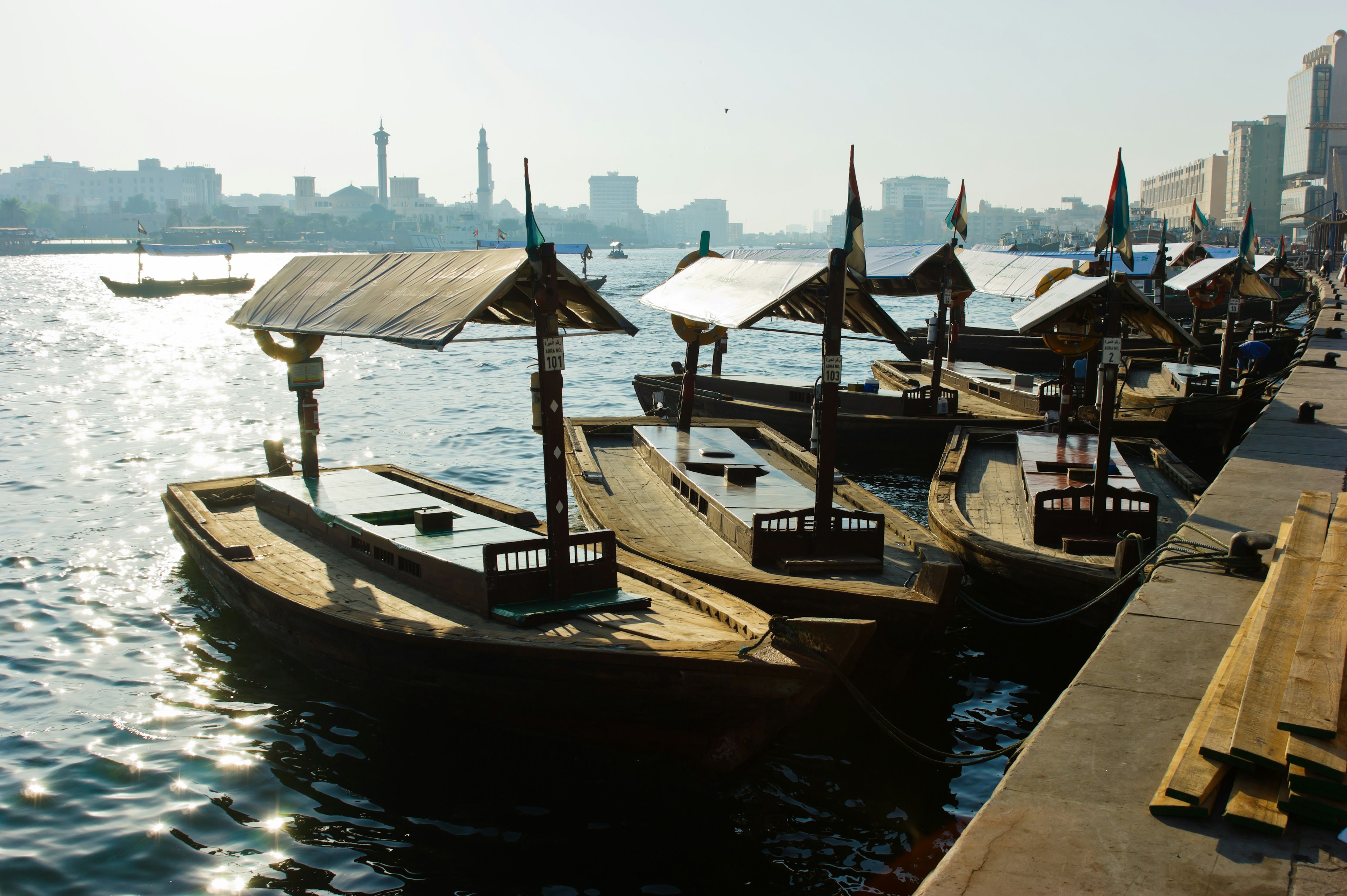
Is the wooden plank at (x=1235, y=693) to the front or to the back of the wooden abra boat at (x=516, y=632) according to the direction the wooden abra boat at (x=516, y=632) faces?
to the front

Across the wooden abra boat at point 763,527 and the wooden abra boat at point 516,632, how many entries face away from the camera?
0

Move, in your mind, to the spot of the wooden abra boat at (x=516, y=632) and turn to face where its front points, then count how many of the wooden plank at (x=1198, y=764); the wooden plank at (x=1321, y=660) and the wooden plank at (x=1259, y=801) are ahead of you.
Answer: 3

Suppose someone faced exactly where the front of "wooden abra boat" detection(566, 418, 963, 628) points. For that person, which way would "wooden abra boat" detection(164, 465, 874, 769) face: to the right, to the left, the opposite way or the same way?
the same way

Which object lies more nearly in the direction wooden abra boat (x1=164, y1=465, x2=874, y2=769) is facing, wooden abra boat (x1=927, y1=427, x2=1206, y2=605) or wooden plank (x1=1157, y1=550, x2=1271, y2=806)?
the wooden plank

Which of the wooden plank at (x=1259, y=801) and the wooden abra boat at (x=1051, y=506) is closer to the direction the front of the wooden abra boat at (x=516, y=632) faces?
the wooden plank

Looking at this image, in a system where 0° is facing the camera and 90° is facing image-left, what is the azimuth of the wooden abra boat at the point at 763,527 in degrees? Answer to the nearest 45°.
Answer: approximately 315°

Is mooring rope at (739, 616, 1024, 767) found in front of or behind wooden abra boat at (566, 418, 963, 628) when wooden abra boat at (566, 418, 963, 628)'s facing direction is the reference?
in front

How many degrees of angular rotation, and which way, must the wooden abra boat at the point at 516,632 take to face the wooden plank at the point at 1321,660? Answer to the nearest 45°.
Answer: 0° — it already faces it

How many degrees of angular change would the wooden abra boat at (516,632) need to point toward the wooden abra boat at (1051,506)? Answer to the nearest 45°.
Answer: approximately 90° to its left

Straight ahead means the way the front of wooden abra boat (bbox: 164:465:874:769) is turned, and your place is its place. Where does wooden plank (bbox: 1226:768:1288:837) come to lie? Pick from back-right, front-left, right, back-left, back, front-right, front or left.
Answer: front

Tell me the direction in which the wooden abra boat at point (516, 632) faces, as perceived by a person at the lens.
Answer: facing the viewer and to the right of the viewer
